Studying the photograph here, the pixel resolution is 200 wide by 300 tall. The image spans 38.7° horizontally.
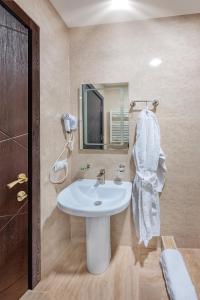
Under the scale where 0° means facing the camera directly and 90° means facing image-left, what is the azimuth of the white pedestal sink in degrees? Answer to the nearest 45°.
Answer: approximately 0°

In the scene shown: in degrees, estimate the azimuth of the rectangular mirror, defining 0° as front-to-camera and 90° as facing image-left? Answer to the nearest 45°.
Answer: approximately 0°

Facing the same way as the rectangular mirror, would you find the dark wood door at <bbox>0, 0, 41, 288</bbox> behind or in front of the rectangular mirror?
in front

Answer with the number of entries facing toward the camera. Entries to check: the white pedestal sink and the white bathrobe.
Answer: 2

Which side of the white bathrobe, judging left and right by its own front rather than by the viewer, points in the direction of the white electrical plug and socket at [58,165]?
right
